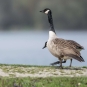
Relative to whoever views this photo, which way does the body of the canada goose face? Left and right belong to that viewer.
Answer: facing to the left of the viewer
